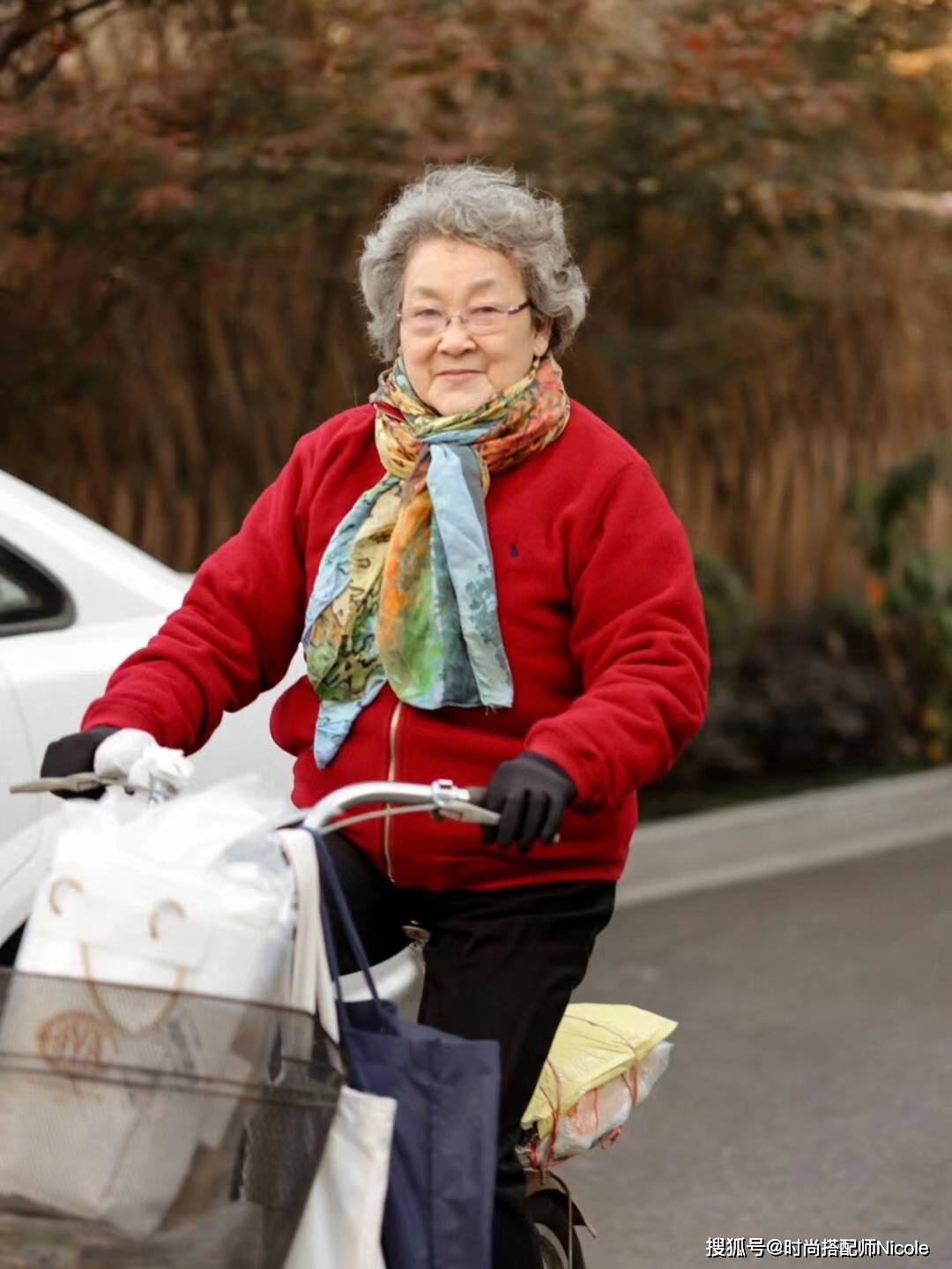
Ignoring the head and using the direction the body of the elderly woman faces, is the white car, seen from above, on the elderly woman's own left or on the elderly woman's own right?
on the elderly woman's own right

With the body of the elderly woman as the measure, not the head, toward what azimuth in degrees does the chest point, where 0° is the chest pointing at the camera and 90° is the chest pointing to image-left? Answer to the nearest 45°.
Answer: approximately 45°

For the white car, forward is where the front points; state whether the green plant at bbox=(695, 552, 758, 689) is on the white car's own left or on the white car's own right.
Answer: on the white car's own right

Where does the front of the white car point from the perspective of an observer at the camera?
facing to the left of the viewer

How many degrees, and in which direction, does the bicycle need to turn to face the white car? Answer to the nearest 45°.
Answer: approximately 135° to its right

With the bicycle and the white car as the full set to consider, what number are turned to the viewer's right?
0

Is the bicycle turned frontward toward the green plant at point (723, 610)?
no

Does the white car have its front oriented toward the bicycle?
no

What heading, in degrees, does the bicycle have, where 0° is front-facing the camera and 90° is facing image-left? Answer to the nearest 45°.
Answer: approximately 45°

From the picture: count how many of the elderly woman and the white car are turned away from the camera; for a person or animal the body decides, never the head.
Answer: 0

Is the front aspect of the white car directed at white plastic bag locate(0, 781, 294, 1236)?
no

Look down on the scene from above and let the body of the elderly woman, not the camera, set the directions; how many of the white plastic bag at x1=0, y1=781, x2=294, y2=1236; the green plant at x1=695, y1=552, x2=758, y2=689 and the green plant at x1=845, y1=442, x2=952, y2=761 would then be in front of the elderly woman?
1

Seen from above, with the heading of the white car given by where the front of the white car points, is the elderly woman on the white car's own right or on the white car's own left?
on the white car's own left
